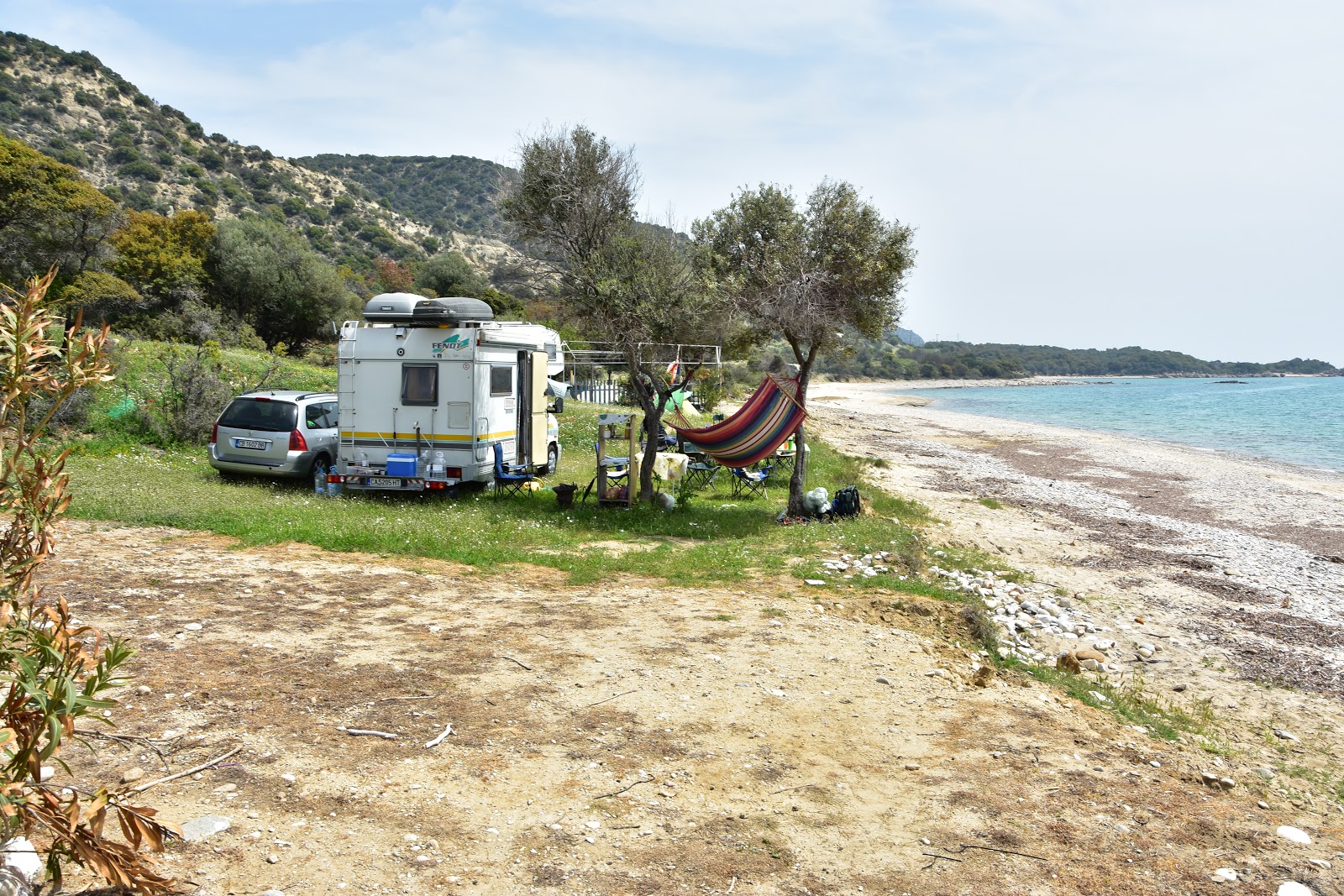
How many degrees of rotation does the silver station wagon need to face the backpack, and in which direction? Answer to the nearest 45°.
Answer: approximately 90° to its right

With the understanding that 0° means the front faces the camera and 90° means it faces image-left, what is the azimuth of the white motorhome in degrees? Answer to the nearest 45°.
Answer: approximately 225°

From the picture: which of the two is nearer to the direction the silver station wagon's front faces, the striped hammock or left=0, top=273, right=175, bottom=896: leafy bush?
the striped hammock

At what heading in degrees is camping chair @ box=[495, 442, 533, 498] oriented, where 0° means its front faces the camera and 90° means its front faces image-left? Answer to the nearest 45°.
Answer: approximately 270°

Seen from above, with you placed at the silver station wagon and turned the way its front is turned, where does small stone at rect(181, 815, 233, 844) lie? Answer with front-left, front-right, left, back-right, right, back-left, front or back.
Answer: back-right

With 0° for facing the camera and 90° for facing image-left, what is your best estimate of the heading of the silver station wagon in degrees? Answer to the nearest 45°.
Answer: approximately 225°

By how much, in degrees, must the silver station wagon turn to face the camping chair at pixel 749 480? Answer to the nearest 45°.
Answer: approximately 45° to its right

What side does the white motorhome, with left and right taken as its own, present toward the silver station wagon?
left

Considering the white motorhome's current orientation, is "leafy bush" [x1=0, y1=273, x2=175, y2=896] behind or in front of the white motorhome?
behind

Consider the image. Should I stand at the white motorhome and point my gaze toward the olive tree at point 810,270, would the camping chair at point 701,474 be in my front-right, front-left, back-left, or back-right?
front-left

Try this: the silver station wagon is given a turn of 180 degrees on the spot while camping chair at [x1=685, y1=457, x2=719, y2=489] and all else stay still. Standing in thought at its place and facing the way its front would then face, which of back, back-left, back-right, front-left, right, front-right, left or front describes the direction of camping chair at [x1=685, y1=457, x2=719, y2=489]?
back-left

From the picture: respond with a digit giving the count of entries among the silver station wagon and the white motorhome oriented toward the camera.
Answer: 0

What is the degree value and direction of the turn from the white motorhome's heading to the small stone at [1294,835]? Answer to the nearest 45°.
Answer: approximately 90° to its right

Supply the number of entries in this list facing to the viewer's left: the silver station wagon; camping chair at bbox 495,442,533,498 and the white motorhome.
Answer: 0

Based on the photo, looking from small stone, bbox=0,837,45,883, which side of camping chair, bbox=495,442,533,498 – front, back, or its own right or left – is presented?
right

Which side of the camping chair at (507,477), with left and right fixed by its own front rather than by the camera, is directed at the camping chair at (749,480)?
front

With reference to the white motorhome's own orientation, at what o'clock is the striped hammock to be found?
The striped hammock is roughly at 4 o'clock from the white motorhome.
